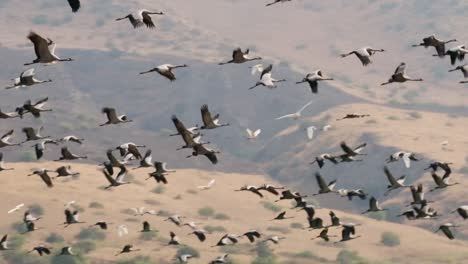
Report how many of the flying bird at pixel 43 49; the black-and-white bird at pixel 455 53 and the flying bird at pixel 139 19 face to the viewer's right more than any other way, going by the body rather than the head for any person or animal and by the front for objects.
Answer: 3

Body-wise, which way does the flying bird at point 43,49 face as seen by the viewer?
to the viewer's right

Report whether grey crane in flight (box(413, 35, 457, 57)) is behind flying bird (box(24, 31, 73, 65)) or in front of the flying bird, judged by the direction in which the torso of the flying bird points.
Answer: in front

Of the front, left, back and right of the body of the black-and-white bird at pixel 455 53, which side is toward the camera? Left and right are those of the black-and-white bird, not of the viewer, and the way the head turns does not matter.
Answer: right

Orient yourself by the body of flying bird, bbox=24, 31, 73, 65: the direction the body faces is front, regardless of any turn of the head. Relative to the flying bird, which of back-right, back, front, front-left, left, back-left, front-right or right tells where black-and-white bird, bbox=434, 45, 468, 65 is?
front

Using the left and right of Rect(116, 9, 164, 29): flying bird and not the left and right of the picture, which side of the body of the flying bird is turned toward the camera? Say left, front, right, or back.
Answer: right

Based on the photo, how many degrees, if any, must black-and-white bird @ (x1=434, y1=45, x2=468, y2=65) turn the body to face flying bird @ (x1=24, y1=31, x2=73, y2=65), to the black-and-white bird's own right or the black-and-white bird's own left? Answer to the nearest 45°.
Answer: approximately 135° to the black-and-white bird's own right

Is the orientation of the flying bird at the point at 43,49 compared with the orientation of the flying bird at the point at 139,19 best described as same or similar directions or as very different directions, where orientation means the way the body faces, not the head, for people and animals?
same or similar directions
